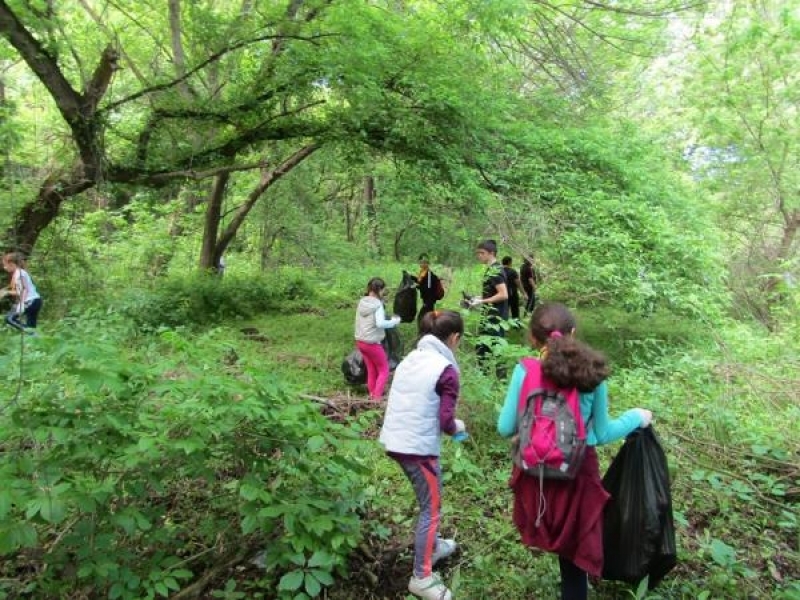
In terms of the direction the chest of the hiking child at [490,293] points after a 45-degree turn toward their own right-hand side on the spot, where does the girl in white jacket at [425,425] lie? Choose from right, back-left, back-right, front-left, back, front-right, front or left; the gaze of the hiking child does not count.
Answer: back-left

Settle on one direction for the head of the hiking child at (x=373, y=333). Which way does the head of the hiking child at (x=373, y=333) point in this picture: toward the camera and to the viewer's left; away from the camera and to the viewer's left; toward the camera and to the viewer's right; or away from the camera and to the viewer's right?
away from the camera and to the viewer's right

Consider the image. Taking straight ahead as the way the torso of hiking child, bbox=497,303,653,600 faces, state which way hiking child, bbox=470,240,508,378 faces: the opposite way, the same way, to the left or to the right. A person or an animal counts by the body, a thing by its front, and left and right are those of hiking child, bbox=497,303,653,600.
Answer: to the left

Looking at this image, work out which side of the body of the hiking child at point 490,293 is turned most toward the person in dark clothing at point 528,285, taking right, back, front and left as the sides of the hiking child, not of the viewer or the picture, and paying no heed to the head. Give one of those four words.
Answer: right

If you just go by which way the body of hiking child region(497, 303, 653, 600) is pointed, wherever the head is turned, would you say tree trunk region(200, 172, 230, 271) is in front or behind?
in front

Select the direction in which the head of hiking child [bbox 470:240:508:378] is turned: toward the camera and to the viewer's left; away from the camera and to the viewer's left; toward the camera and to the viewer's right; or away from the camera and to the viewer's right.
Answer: toward the camera and to the viewer's left

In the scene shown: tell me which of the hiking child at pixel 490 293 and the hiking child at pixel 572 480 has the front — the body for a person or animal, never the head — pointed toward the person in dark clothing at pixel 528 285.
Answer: the hiking child at pixel 572 480

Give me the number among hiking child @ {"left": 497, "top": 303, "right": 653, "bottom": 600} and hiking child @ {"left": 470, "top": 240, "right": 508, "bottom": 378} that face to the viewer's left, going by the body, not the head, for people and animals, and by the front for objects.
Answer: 1

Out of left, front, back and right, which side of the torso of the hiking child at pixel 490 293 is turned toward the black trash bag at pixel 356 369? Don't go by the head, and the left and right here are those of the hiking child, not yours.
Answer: front

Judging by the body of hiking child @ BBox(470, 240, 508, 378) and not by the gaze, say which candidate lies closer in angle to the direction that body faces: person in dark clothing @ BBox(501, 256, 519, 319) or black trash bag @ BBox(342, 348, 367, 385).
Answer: the black trash bag

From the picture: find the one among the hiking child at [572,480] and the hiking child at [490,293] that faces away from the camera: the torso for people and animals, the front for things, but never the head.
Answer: the hiking child at [572,480]

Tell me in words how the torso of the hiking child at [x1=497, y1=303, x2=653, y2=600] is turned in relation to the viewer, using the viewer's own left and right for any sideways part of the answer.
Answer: facing away from the viewer

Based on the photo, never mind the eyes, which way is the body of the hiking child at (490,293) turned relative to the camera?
to the viewer's left

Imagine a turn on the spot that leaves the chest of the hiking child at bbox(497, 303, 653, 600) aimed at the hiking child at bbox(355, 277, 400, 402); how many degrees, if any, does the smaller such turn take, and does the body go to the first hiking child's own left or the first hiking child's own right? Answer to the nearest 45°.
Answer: approximately 45° to the first hiking child's own left

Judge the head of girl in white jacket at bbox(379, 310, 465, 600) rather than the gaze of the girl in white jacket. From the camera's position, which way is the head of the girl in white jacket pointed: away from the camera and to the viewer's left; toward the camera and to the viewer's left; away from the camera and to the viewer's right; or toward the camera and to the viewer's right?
away from the camera and to the viewer's right

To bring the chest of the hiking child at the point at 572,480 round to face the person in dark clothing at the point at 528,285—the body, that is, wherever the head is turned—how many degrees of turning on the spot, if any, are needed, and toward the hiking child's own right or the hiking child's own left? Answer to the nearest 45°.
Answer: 0° — they already face them
